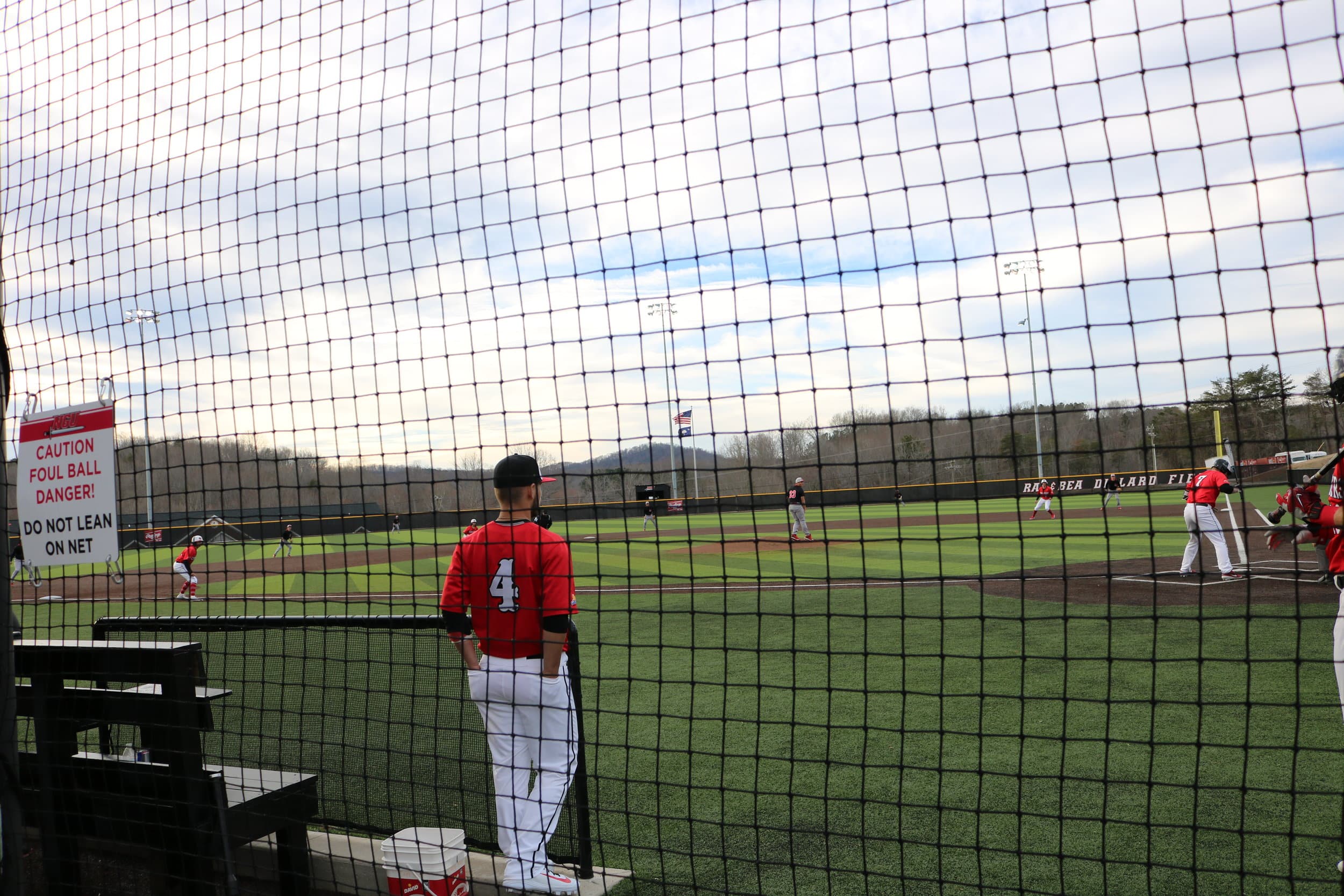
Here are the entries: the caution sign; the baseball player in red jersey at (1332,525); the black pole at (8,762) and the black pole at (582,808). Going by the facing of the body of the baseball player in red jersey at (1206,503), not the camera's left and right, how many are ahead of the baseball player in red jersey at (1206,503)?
0

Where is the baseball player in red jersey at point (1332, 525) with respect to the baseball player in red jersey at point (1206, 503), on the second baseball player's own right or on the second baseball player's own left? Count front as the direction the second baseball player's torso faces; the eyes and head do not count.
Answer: on the second baseball player's own right

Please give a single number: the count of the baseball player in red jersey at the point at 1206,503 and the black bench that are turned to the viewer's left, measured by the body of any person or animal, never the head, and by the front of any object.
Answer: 0

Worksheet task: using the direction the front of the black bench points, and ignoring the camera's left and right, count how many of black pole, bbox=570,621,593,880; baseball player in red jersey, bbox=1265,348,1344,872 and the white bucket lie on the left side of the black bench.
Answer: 0

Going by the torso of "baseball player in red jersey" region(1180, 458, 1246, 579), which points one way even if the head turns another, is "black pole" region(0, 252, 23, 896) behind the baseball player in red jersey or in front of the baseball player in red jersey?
behind

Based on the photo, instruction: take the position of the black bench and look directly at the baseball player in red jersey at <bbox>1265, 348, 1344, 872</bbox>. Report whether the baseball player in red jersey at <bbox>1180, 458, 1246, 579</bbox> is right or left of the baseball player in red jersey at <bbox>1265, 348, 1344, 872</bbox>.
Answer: left

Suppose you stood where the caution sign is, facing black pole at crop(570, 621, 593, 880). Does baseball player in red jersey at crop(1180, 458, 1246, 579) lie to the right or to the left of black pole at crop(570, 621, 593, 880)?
left

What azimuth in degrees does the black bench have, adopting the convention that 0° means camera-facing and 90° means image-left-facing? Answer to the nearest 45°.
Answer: approximately 225°

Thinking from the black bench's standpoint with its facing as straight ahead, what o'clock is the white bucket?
The white bucket is roughly at 3 o'clock from the black bench.

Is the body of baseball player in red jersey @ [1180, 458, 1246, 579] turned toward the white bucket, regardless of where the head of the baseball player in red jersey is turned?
no

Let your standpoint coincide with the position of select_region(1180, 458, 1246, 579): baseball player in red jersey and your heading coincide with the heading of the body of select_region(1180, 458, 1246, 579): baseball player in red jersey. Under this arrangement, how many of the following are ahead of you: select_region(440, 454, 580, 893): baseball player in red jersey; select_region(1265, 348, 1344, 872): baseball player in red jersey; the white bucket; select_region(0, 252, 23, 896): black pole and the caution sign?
0

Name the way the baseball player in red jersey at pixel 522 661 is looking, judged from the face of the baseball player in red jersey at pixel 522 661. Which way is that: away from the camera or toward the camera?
away from the camera

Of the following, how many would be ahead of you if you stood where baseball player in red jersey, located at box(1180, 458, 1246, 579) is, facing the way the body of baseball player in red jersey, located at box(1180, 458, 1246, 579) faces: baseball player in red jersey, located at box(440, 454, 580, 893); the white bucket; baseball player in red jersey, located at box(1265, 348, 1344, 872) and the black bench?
0

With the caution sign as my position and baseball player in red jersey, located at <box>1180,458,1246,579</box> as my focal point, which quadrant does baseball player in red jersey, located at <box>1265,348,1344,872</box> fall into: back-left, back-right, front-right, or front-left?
front-right

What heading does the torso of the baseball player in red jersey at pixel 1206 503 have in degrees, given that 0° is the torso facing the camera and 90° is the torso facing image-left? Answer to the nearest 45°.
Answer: approximately 225°

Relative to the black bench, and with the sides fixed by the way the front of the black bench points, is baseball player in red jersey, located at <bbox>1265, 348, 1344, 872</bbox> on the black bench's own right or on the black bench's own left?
on the black bench's own right
